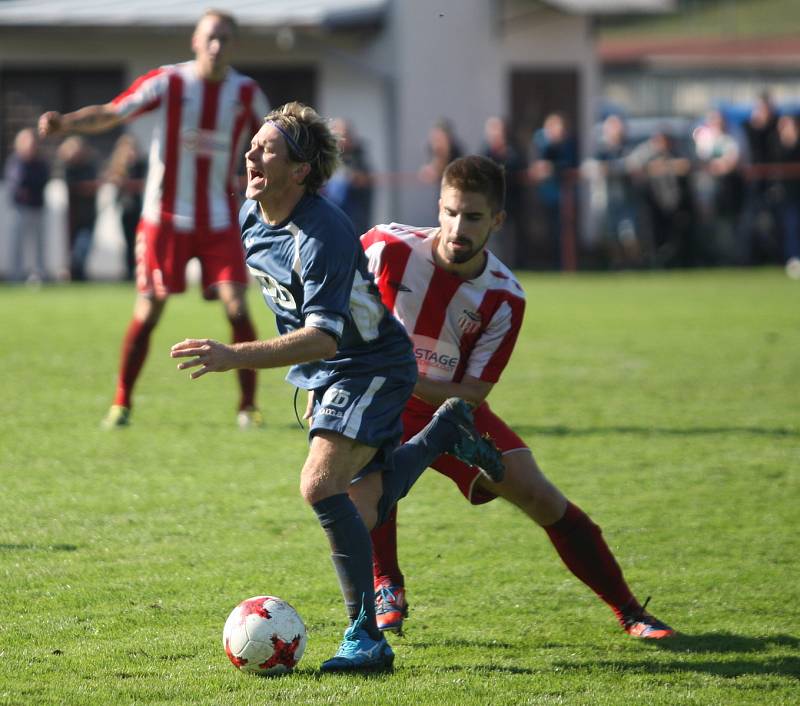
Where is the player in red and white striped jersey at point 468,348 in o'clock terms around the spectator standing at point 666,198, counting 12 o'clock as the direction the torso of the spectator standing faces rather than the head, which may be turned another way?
The player in red and white striped jersey is roughly at 12 o'clock from the spectator standing.

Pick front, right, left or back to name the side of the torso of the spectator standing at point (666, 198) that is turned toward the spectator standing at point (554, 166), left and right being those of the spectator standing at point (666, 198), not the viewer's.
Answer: right

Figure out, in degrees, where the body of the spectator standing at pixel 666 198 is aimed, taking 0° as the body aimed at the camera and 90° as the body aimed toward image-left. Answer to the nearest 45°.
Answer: approximately 0°

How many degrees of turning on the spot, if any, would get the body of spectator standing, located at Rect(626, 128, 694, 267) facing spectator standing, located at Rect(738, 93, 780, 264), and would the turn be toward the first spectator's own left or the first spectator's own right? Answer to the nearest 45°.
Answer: approximately 90° to the first spectator's own left

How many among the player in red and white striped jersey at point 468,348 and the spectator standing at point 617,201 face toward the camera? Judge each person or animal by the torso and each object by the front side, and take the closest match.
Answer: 2

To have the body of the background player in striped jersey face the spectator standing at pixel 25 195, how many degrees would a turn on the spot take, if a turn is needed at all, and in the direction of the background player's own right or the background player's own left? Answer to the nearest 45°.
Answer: approximately 180°

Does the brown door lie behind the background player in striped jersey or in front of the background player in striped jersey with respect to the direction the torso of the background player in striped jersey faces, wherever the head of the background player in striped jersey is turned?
behind
